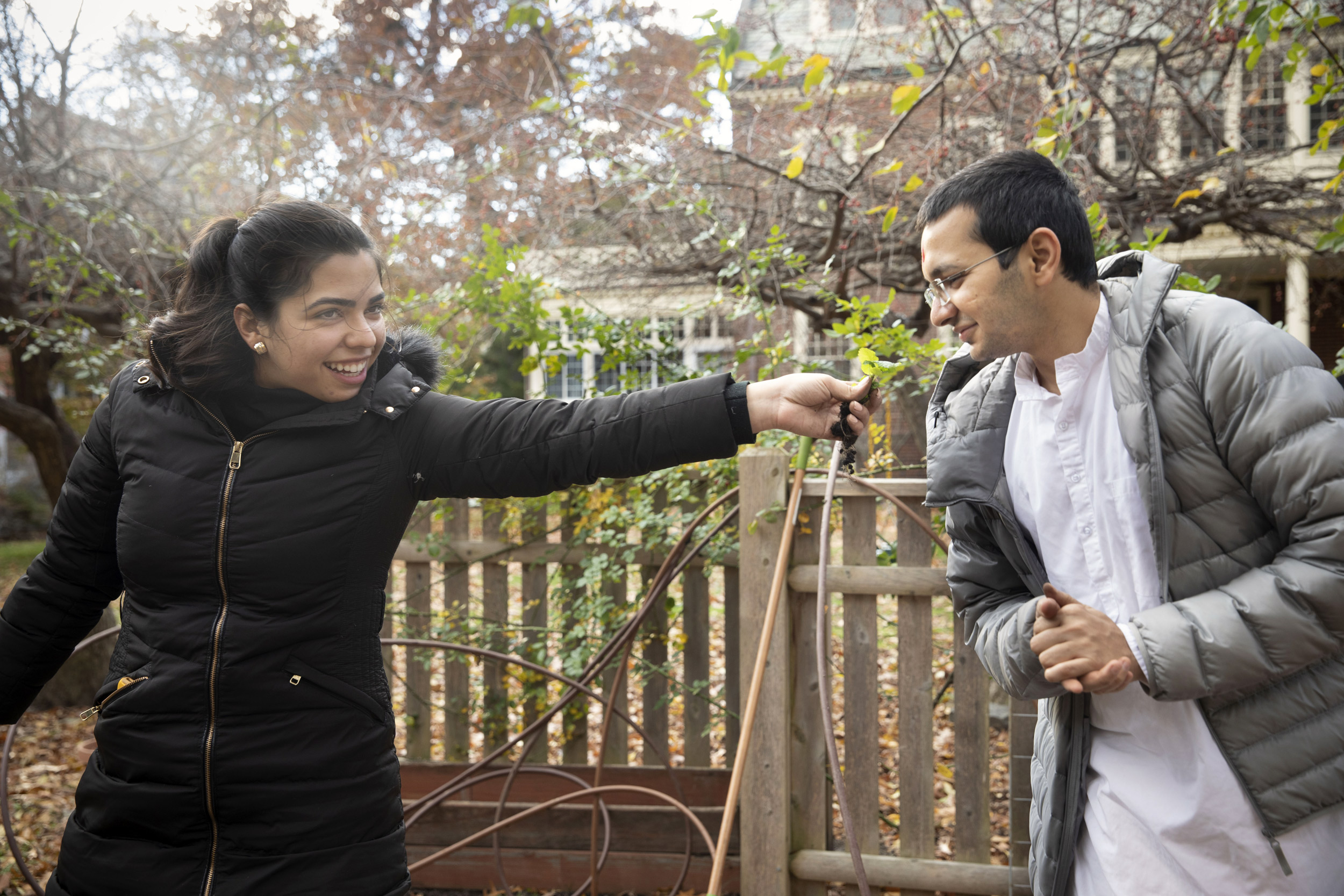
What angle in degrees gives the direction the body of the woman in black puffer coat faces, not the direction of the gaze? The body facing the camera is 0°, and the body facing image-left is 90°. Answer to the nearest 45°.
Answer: approximately 0°

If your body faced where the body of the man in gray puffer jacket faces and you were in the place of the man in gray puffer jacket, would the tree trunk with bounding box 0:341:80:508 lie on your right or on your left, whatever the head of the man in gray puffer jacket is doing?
on your right

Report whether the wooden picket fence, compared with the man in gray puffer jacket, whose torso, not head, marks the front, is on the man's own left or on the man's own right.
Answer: on the man's own right

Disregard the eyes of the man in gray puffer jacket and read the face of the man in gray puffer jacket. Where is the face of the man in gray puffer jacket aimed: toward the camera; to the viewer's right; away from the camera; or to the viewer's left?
to the viewer's left

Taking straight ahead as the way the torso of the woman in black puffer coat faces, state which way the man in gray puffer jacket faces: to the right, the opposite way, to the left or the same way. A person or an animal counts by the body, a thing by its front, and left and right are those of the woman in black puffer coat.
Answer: to the right

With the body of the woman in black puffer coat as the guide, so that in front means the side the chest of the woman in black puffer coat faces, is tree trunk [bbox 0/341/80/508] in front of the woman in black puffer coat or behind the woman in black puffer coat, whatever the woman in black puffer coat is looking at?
behind
